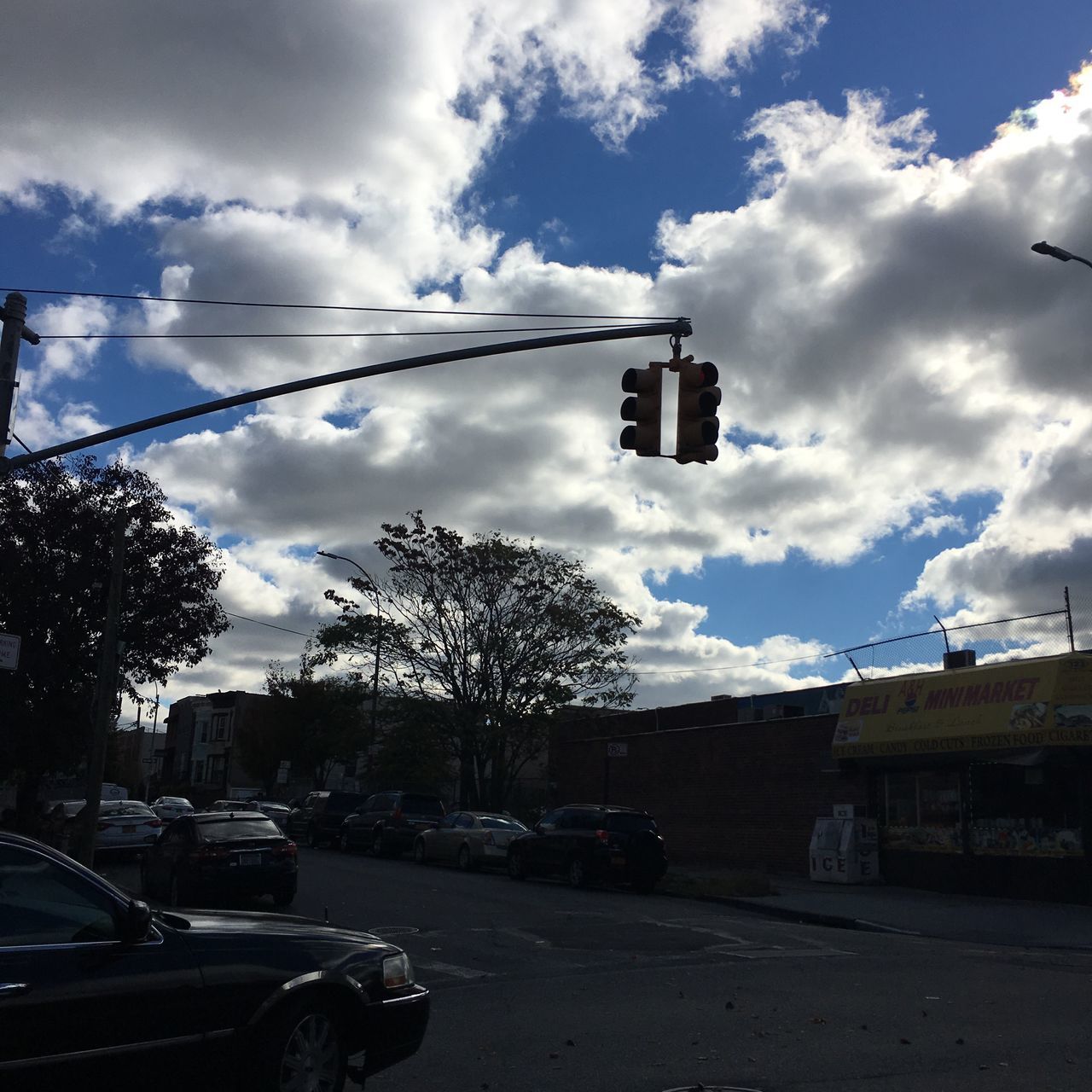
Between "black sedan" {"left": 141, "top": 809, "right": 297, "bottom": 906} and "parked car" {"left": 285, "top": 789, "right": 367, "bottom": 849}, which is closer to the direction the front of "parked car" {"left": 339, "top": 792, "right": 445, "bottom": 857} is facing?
the parked car

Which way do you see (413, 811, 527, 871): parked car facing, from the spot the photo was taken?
facing away from the viewer and to the left of the viewer

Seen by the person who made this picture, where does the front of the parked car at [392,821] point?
facing away from the viewer and to the left of the viewer

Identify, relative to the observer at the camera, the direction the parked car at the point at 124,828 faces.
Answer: facing away from the viewer and to the left of the viewer

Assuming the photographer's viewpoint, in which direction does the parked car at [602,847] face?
facing away from the viewer and to the left of the viewer

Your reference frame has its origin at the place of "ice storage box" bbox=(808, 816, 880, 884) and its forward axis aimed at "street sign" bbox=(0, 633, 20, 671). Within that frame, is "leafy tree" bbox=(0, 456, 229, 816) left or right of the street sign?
right

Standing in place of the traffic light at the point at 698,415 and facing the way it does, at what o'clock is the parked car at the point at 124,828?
The parked car is roughly at 6 o'clock from the traffic light.

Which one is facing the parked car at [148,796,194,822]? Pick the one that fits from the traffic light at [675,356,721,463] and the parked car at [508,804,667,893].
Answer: the parked car at [508,804,667,893]

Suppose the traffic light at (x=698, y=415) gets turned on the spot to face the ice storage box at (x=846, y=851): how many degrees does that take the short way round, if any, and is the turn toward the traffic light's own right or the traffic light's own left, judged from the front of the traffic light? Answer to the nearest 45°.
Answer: approximately 135° to the traffic light's own left

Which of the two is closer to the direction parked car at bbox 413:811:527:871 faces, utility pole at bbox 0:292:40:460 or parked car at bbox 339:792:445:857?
the parked car
